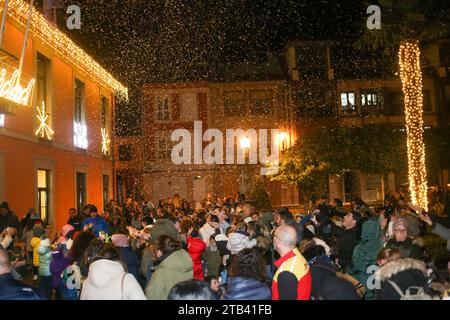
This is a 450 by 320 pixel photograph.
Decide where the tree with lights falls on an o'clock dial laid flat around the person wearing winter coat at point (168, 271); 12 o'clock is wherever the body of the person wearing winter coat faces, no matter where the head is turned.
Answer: The tree with lights is roughly at 3 o'clock from the person wearing winter coat.

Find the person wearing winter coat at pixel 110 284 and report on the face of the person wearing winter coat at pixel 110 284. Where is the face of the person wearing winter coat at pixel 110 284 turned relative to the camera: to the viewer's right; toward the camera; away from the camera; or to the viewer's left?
away from the camera

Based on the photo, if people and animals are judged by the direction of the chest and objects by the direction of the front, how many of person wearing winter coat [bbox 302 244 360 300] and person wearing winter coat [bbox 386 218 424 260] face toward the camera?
1

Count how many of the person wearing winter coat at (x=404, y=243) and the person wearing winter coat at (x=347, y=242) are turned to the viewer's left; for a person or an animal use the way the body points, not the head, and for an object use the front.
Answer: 1

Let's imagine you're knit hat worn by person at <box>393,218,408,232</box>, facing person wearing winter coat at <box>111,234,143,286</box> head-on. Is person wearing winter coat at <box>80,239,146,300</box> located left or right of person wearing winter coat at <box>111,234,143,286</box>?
left

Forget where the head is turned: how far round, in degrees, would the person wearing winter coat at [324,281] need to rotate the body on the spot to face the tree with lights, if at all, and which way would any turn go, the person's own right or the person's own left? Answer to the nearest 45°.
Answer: approximately 45° to the person's own right

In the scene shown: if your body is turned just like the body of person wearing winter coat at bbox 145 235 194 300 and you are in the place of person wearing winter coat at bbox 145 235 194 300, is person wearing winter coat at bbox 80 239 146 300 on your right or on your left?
on your left

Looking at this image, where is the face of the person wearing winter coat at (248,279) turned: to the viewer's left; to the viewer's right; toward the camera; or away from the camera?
away from the camera

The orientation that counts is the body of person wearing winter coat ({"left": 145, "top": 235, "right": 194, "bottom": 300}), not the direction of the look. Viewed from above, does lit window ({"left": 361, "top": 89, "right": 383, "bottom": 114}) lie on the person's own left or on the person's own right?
on the person's own right

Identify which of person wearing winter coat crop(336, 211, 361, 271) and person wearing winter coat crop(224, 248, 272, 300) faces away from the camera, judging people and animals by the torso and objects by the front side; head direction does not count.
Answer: person wearing winter coat crop(224, 248, 272, 300)

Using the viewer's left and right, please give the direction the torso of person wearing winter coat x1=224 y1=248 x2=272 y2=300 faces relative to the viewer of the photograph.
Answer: facing away from the viewer
